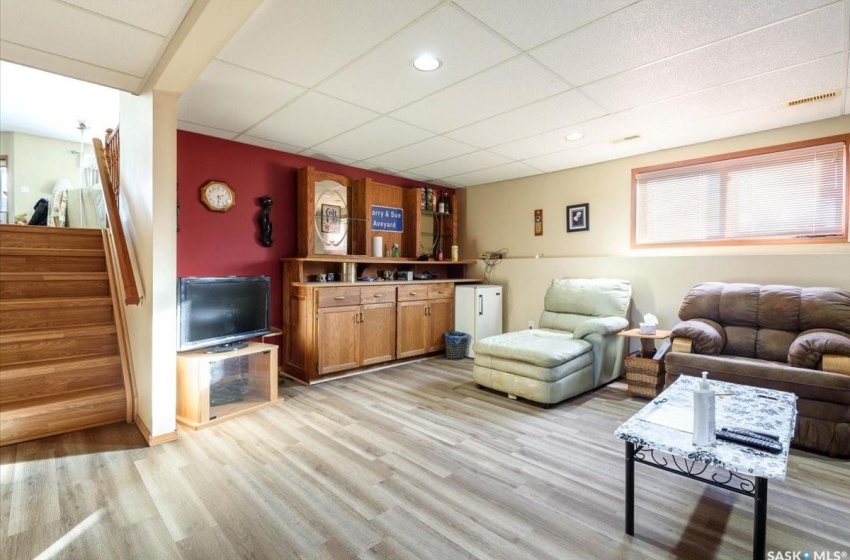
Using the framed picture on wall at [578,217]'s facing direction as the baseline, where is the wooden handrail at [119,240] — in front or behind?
in front

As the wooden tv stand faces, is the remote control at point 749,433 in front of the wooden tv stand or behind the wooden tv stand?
in front

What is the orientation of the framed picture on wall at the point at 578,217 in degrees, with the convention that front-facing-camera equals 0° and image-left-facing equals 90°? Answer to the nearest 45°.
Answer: approximately 45°

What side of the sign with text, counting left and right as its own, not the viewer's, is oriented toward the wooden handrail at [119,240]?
right

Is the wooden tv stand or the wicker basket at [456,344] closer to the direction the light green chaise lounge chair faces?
the wooden tv stand

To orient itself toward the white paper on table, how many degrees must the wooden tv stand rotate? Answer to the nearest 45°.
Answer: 0° — it already faces it

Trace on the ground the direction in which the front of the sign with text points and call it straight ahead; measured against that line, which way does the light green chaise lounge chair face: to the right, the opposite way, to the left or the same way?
to the right

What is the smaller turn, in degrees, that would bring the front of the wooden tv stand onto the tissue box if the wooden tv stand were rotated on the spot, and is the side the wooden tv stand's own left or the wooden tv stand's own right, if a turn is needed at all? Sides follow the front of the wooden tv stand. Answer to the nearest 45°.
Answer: approximately 45° to the wooden tv stand's own left

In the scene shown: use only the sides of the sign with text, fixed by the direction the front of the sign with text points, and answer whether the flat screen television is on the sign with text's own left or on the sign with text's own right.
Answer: on the sign with text's own right
